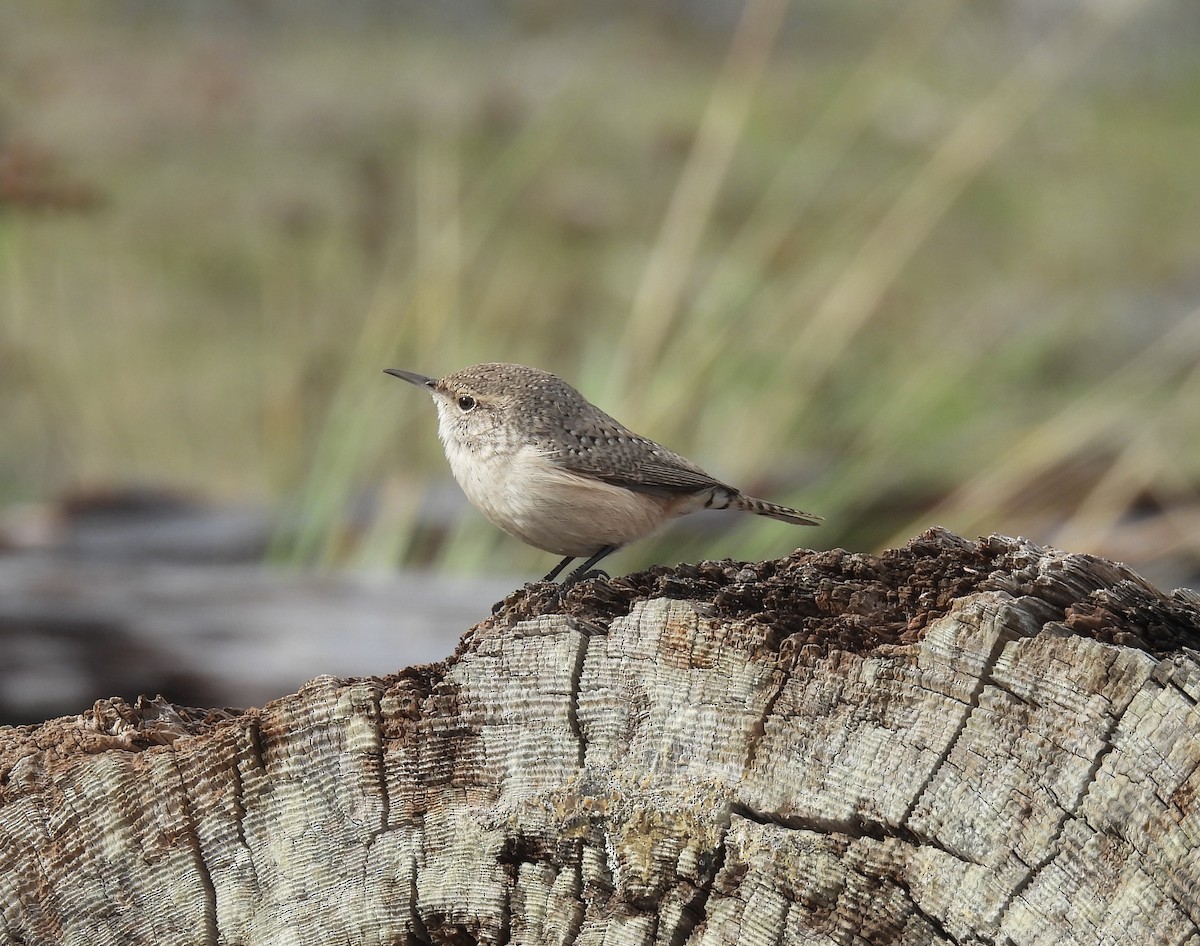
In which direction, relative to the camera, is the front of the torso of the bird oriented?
to the viewer's left
